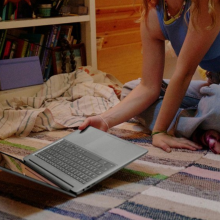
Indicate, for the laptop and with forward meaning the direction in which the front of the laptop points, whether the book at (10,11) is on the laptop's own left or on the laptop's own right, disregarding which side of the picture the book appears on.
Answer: on the laptop's own left

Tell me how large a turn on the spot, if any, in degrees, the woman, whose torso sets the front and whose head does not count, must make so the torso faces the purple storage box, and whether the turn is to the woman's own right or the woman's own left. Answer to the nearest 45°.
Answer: approximately 90° to the woman's own right

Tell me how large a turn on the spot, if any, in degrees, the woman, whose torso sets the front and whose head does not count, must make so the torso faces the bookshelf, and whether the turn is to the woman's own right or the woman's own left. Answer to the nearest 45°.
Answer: approximately 90° to the woman's own right

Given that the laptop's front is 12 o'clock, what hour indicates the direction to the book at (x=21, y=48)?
The book is roughly at 10 o'clock from the laptop.

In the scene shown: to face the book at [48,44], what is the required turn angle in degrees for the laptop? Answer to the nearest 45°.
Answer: approximately 45° to its left

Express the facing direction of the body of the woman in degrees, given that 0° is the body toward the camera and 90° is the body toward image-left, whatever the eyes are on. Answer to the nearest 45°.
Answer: approximately 45°

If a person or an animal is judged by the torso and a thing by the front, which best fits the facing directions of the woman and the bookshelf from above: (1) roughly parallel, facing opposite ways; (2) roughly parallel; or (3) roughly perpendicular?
roughly perpendicular

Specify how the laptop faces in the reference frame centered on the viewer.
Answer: facing away from the viewer and to the right of the viewer

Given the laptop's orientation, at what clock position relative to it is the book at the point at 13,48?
The book is roughly at 10 o'clock from the laptop.

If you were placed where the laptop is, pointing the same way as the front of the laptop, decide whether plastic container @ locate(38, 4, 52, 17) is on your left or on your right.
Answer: on your left

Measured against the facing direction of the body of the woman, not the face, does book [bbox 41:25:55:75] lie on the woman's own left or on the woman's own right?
on the woman's own right

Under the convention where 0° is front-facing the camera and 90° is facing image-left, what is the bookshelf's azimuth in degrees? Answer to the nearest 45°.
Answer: approximately 315°
